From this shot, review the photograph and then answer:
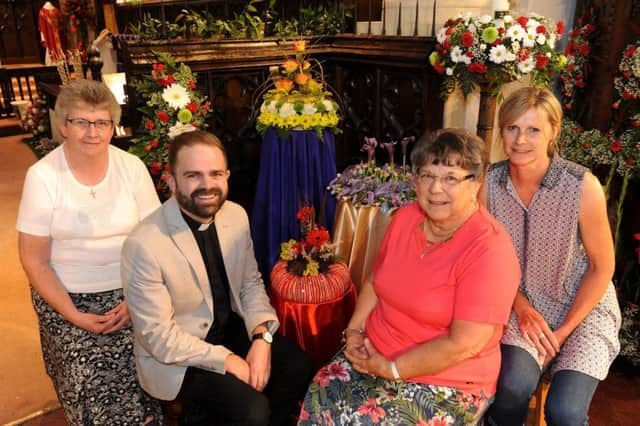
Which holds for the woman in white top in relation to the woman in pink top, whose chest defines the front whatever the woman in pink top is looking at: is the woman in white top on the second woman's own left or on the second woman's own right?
on the second woman's own right

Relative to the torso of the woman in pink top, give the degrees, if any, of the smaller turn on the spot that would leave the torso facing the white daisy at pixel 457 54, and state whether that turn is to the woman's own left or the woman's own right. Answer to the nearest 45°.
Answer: approximately 135° to the woman's own right

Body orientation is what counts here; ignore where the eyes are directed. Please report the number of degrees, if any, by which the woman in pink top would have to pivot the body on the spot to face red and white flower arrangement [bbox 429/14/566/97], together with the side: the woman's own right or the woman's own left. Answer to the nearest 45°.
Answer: approximately 135° to the woman's own right

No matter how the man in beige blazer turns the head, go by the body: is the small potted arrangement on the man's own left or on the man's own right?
on the man's own left

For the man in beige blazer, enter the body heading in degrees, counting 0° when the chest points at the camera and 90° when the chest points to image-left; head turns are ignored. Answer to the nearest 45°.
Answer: approximately 315°

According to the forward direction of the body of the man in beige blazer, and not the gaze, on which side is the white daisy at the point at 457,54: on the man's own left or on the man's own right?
on the man's own left

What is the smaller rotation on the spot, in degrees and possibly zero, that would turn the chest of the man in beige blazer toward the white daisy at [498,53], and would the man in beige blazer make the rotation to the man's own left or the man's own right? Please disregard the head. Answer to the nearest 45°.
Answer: approximately 90° to the man's own left

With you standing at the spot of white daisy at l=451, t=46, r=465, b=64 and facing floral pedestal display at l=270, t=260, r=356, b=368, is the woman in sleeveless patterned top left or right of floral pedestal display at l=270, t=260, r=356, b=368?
left

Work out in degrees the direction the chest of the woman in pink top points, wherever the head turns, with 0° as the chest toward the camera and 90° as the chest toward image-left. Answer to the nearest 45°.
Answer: approximately 45°

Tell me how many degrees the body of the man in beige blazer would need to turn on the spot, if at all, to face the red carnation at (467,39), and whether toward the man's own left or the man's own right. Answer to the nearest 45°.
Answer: approximately 90° to the man's own left

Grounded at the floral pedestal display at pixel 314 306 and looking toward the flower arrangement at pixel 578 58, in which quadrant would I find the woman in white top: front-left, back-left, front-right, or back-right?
back-left

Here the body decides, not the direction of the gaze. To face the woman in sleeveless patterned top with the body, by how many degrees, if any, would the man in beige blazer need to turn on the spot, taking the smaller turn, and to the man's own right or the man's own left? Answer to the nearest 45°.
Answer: approximately 45° to the man's own left
